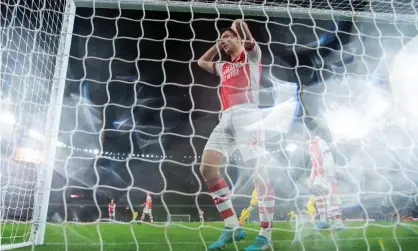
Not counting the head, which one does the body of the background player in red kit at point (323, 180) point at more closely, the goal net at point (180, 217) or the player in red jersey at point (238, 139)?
the player in red jersey

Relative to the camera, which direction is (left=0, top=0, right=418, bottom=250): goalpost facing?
away from the camera

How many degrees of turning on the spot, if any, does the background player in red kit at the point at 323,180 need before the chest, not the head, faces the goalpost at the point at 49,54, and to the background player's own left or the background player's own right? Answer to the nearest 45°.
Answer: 0° — they already face it

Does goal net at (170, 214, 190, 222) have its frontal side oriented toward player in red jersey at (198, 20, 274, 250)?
yes
